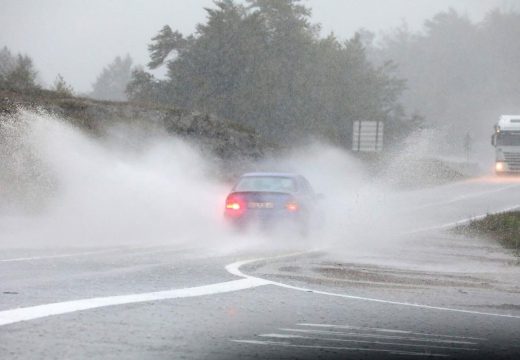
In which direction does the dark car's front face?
away from the camera
